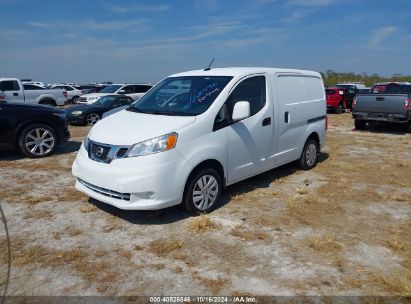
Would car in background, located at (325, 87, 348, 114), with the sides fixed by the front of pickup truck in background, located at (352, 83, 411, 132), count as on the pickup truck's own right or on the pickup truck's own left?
on the pickup truck's own left

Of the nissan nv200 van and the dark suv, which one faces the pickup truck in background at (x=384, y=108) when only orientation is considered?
the dark suv

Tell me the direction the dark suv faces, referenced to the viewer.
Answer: facing to the right of the viewer

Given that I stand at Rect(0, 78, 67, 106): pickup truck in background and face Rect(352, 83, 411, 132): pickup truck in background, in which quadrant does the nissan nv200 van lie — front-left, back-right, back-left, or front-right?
front-right

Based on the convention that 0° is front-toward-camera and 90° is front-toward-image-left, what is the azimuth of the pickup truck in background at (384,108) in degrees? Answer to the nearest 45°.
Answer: approximately 225°

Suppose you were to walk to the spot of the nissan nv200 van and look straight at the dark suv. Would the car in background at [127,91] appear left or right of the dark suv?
right

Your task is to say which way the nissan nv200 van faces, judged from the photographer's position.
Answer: facing the viewer and to the left of the viewer

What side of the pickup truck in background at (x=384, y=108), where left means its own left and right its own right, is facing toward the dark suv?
back

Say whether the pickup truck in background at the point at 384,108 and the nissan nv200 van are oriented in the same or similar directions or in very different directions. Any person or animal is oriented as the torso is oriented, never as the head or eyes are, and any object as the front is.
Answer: very different directions

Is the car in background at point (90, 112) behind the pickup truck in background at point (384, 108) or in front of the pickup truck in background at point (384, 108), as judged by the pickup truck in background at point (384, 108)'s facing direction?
behind

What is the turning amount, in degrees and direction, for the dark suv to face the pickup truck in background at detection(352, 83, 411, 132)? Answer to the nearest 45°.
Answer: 0° — it already faces it

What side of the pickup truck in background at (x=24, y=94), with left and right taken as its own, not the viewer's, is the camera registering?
left
